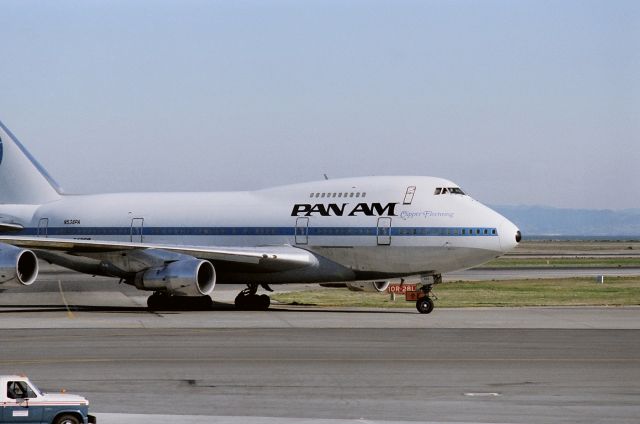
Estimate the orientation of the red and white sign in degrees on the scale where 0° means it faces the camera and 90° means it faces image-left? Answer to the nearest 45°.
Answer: approximately 0°

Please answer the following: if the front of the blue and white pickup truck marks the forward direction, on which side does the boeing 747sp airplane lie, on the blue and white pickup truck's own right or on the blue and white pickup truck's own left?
on the blue and white pickup truck's own left

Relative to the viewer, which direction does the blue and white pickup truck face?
to the viewer's right
